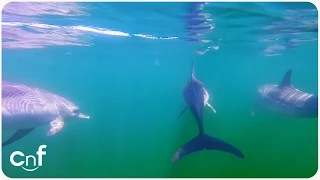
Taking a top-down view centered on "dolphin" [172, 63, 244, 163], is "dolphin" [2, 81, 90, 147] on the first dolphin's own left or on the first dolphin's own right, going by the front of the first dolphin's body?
on the first dolphin's own left

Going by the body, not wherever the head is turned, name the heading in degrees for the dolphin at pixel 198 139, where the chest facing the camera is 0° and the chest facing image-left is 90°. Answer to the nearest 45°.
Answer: approximately 180°

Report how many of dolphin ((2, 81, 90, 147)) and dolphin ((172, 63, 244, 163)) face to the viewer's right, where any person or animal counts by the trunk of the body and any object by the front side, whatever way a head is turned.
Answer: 1

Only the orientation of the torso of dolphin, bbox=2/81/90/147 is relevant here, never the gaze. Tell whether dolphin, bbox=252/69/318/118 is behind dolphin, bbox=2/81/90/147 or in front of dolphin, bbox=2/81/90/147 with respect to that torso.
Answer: in front

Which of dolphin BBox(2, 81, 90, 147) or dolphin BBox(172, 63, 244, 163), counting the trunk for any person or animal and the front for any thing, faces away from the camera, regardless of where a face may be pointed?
dolphin BBox(172, 63, 244, 163)

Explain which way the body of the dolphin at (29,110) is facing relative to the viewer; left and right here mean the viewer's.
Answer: facing to the right of the viewer

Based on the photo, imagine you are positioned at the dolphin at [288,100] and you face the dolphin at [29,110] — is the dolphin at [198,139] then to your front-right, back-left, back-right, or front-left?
front-left

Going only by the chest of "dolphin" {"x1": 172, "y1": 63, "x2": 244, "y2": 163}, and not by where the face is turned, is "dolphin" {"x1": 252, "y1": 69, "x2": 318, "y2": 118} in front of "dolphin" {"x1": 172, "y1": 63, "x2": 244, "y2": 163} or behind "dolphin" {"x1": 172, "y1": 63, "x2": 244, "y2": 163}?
in front
